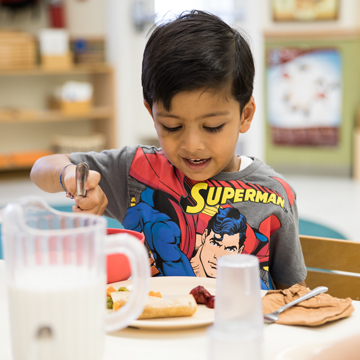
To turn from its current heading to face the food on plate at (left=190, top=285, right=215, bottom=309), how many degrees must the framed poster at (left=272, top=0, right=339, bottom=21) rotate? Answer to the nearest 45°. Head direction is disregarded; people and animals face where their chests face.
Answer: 0° — it already faces it

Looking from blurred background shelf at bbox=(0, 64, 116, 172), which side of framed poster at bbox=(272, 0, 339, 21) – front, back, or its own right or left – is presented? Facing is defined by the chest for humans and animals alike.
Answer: right

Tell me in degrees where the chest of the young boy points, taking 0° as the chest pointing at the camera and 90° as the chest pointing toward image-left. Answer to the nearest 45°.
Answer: approximately 0°

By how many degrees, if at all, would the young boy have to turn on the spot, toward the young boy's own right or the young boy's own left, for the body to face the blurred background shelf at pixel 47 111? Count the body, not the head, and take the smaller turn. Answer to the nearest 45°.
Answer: approximately 180°

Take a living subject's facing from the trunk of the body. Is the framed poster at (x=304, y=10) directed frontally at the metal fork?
yes

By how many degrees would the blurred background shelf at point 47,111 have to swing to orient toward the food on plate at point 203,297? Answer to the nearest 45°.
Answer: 0° — it already faces it
